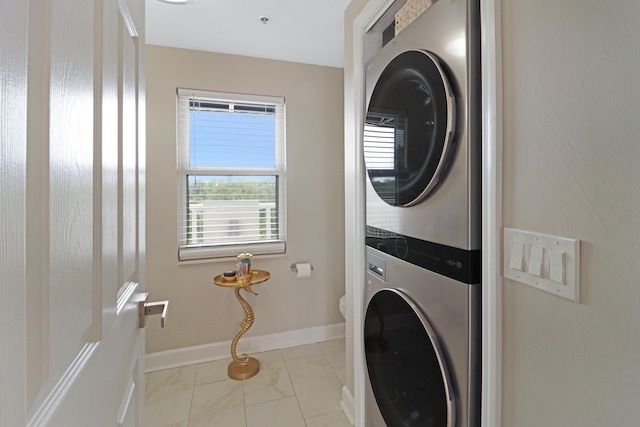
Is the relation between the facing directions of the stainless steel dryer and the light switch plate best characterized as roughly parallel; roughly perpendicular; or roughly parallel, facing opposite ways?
roughly parallel

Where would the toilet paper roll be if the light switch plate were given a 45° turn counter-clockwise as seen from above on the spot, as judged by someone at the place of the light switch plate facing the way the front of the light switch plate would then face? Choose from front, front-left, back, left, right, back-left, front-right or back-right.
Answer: back-right

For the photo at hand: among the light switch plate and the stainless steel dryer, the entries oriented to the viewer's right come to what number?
0

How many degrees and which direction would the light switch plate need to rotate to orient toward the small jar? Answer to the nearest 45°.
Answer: approximately 45° to its right

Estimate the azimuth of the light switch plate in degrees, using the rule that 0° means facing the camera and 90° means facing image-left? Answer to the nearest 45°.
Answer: approximately 45°

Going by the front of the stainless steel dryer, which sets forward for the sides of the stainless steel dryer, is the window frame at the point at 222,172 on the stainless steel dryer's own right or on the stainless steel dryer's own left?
on the stainless steel dryer's own right

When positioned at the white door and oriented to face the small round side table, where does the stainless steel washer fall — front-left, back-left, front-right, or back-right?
front-right

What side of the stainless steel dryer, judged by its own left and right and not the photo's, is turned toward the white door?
front

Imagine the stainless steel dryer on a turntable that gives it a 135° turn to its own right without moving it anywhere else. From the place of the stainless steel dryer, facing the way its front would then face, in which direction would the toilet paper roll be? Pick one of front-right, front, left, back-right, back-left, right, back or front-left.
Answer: front-left

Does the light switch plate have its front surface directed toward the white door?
yes

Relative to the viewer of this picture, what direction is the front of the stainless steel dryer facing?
facing the viewer and to the left of the viewer

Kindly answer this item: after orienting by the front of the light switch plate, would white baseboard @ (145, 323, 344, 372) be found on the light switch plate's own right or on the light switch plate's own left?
on the light switch plate's own right
